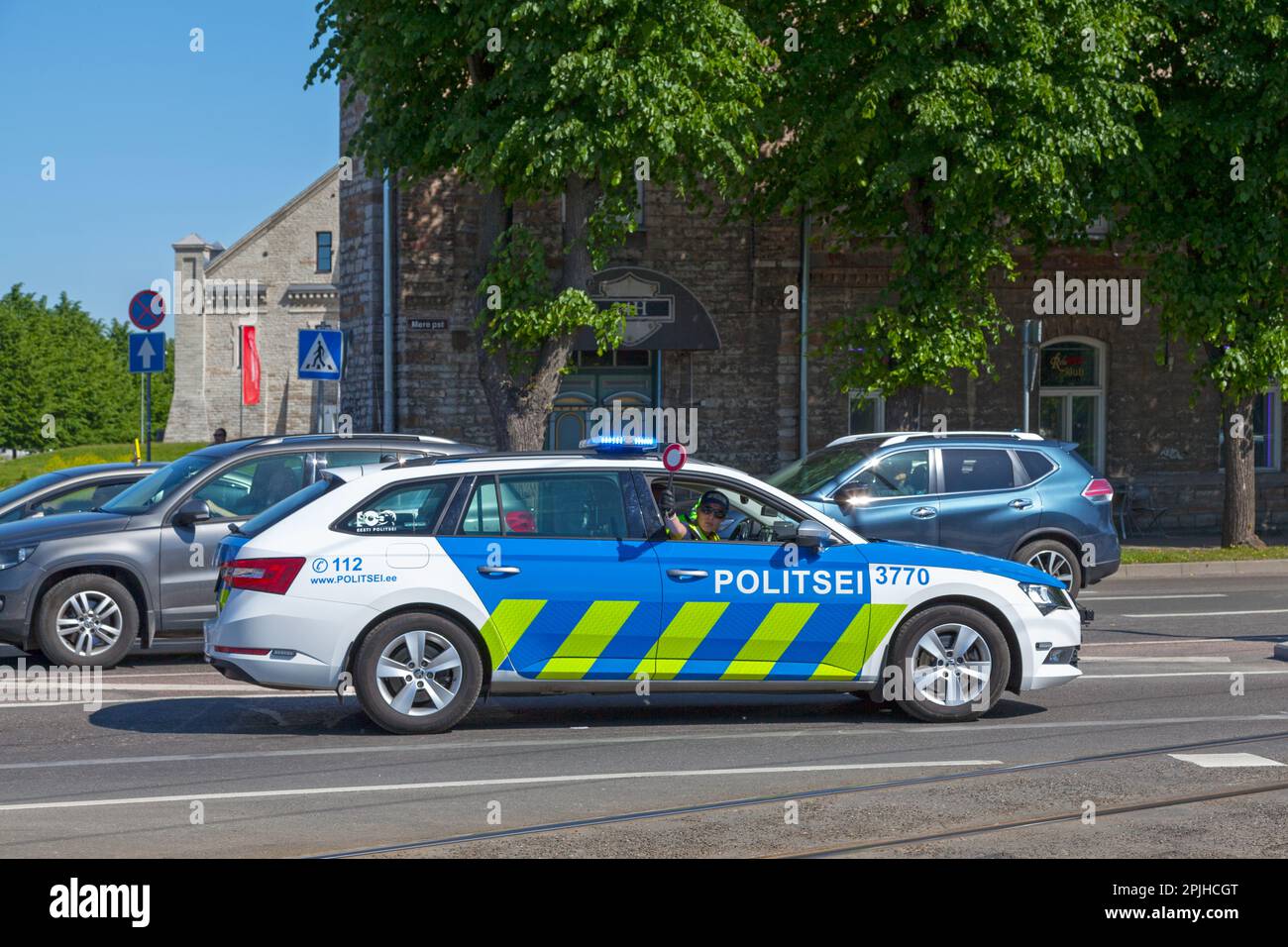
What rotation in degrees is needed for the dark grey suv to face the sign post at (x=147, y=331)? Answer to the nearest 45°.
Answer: approximately 90° to its right

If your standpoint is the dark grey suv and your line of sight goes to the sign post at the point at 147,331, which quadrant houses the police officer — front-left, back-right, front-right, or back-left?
back-right

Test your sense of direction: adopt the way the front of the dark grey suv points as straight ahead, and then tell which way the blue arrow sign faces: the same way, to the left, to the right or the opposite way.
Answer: to the left

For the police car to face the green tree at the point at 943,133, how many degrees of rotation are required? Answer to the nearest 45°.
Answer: approximately 90° to its left

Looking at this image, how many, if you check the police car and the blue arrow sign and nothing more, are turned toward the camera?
1

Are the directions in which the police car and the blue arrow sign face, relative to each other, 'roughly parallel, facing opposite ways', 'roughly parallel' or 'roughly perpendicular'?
roughly perpendicular

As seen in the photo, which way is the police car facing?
to the viewer's right

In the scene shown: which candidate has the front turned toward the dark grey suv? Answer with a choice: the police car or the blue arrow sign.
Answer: the blue arrow sign

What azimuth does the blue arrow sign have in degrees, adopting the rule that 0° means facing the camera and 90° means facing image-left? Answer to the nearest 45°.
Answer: approximately 0°

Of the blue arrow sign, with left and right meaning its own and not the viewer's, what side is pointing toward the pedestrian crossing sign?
left

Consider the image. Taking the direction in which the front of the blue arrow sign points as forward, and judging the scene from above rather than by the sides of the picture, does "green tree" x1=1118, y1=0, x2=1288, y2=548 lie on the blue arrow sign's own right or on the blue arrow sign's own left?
on the blue arrow sign's own left

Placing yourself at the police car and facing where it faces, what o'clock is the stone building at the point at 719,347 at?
The stone building is roughly at 9 o'clock from the police car.

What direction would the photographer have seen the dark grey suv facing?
facing to the left of the viewer

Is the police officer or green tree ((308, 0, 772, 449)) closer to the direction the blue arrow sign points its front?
the police officer

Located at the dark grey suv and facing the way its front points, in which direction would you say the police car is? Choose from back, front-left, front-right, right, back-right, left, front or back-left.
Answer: back-left

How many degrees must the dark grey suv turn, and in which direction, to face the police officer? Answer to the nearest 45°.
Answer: approximately 135° to its left

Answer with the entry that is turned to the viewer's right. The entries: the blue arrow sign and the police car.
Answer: the police car

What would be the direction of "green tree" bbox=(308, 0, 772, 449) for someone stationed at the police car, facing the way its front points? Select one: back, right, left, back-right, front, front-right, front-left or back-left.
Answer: left
